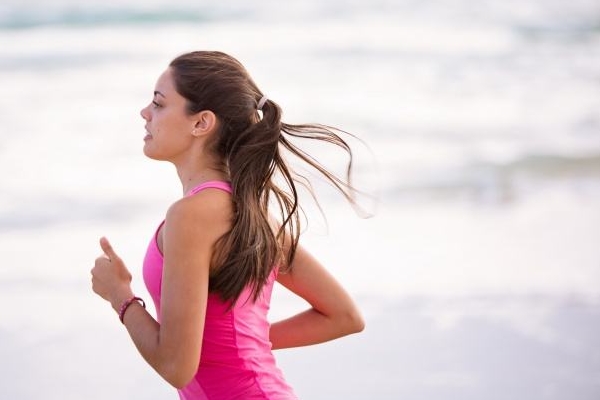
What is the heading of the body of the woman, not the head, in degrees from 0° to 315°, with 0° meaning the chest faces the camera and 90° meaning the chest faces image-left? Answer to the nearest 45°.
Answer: approximately 90°

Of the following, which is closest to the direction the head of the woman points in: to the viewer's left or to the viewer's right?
to the viewer's left
